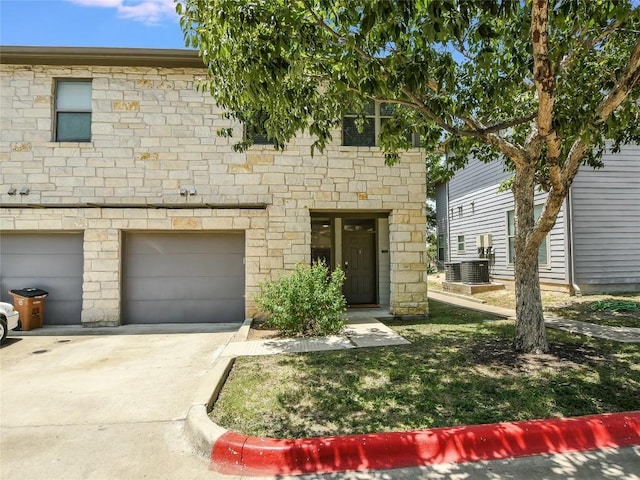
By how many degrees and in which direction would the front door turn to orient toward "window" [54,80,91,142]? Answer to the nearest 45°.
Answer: approximately 90° to its right

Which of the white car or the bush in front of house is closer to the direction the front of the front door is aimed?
the bush in front of house

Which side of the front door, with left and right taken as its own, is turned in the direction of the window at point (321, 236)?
right

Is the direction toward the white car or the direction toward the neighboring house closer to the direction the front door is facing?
the white car

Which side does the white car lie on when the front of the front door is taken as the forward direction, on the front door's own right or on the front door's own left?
on the front door's own right

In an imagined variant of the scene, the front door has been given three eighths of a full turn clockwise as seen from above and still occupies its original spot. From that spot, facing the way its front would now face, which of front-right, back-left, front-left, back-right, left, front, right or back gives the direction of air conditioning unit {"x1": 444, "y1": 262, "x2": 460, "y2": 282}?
right

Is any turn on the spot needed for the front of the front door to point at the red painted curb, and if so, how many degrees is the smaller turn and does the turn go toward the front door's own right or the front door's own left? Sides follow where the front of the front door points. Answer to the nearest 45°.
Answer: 0° — it already faces it

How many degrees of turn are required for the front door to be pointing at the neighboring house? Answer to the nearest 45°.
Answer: approximately 90° to its left

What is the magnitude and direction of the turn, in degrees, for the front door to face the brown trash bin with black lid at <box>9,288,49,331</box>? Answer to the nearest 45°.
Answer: approximately 45° to its right

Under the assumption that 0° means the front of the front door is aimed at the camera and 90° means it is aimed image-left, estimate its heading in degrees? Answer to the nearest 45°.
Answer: approximately 0°
